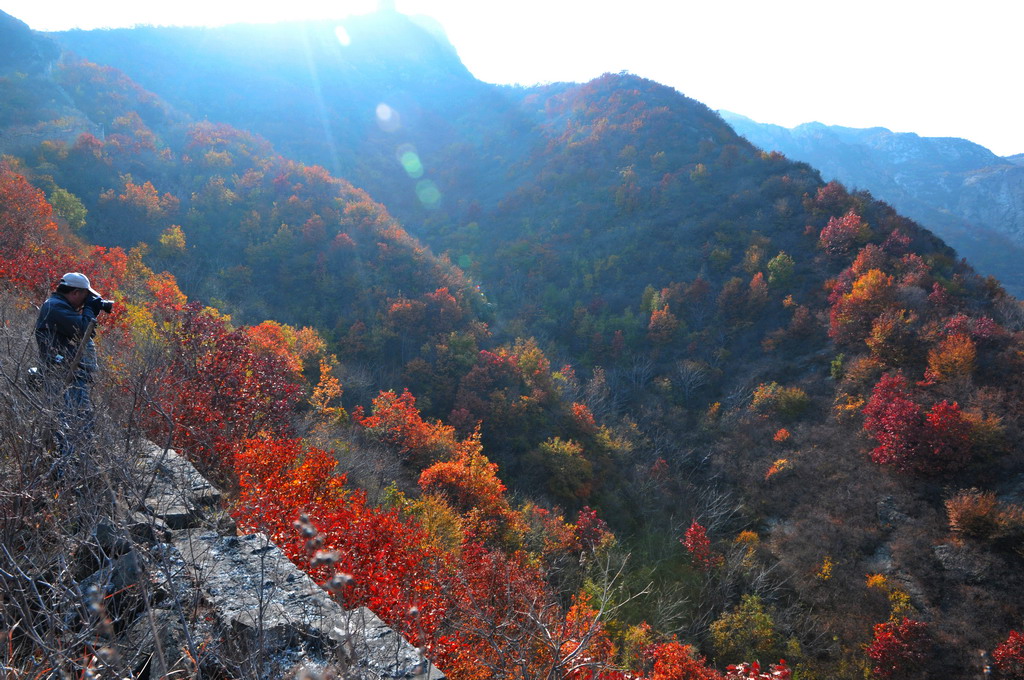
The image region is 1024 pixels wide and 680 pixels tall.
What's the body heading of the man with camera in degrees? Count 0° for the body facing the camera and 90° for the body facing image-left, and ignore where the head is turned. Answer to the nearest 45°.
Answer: approximately 270°

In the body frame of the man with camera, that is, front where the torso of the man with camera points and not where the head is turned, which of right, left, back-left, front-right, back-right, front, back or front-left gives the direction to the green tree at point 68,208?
left

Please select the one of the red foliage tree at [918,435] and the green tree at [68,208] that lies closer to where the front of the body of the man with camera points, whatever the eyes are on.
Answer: the red foliage tree

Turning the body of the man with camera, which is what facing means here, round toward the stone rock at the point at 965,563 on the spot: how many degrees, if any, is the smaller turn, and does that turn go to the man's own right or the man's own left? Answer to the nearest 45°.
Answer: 0° — they already face it

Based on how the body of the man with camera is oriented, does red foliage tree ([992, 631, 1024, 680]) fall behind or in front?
in front

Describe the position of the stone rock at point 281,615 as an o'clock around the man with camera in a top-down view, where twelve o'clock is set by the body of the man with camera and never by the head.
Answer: The stone rock is roughly at 2 o'clock from the man with camera.

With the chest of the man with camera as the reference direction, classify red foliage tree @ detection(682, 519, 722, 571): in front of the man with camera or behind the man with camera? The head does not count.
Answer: in front

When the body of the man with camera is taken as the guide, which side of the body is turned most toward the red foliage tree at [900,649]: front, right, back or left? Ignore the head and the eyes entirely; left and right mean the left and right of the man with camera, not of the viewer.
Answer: front
